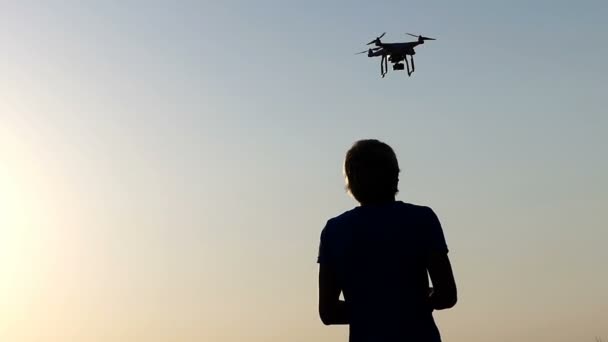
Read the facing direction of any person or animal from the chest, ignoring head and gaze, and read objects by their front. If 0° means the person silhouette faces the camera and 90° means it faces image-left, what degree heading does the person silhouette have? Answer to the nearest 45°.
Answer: approximately 180°
